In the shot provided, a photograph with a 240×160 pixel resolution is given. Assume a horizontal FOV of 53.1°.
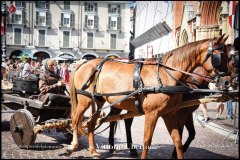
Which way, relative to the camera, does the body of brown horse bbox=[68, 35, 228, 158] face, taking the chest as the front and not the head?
to the viewer's right
